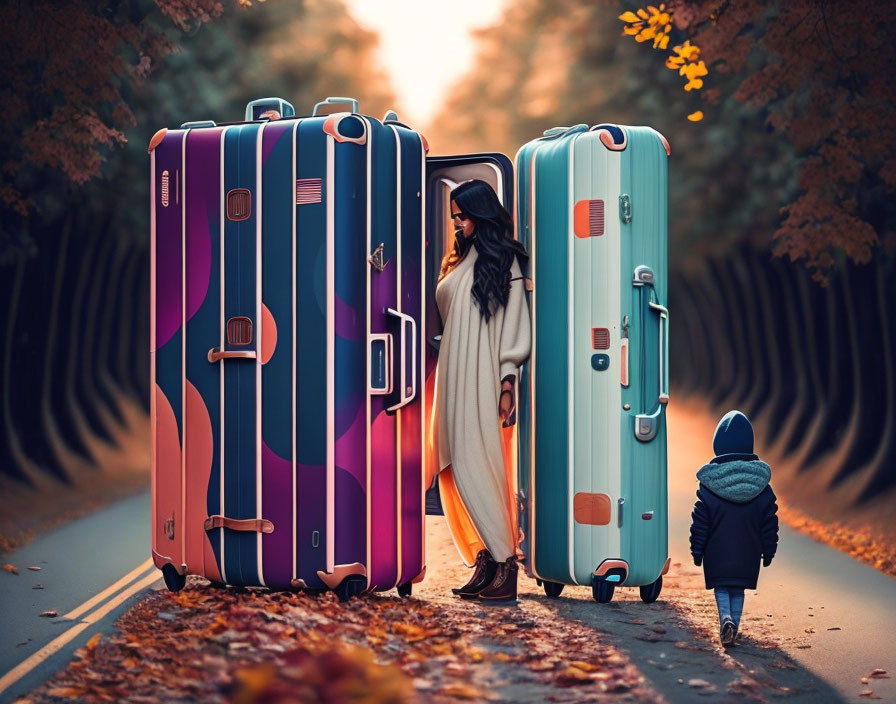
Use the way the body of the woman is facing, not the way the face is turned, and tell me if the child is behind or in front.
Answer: behind

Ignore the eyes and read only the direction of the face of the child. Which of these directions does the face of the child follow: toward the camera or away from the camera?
away from the camera

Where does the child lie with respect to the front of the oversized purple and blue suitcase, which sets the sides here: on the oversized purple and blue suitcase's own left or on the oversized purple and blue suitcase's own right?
on the oversized purple and blue suitcase's own left

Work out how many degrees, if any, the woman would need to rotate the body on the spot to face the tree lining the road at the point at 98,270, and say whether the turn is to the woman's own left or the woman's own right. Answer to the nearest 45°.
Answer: approximately 45° to the woman's own right

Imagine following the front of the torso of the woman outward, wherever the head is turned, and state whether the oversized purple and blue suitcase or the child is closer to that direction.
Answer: the oversized purple and blue suitcase

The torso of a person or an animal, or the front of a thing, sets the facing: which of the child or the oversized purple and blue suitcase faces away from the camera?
the child

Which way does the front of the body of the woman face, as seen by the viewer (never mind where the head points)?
to the viewer's left

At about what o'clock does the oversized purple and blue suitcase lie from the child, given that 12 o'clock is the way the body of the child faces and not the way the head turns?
The oversized purple and blue suitcase is roughly at 9 o'clock from the child.

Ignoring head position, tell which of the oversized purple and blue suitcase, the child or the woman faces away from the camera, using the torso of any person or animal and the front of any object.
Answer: the child

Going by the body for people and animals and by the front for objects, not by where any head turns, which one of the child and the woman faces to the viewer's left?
the woman

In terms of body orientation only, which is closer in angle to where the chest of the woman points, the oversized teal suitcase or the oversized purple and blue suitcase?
the oversized purple and blue suitcase

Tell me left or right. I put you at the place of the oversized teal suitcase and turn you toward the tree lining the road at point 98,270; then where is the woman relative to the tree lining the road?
left

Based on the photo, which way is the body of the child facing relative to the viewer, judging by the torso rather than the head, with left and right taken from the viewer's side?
facing away from the viewer
